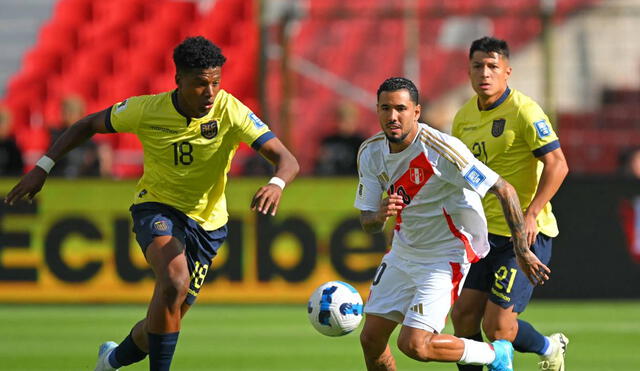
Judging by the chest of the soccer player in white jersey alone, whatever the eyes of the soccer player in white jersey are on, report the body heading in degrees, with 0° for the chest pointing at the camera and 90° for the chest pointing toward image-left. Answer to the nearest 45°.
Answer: approximately 45°

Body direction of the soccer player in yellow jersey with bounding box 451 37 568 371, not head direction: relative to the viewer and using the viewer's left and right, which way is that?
facing the viewer and to the left of the viewer

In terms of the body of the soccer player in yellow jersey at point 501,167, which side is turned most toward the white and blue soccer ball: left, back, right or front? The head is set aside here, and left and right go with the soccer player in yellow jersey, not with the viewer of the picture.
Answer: front

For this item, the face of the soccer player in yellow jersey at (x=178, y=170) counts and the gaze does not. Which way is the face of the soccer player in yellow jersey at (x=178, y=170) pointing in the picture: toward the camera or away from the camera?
toward the camera

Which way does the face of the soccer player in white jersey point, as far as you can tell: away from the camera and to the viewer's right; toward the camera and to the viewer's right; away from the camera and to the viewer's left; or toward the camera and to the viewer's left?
toward the camera and to the viewer's left

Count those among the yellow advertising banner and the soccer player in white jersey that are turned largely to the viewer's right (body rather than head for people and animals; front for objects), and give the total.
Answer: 0

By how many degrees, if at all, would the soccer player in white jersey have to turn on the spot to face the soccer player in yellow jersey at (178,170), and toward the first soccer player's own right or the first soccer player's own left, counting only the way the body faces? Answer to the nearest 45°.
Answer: approximately 45° to the first soccer player's own right

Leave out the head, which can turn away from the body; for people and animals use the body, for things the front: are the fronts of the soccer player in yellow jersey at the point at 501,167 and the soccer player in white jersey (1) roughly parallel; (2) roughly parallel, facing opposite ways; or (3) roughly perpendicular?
roughly parallel

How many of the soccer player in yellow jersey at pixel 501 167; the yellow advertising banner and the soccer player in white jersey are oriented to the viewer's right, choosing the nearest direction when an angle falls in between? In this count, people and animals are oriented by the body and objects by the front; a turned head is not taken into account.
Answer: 0

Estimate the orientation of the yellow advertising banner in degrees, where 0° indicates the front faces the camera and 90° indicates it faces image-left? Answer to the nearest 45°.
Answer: approximately 0°

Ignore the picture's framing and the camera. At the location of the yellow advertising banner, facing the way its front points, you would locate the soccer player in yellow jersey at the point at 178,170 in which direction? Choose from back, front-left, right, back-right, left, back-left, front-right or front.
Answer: front
